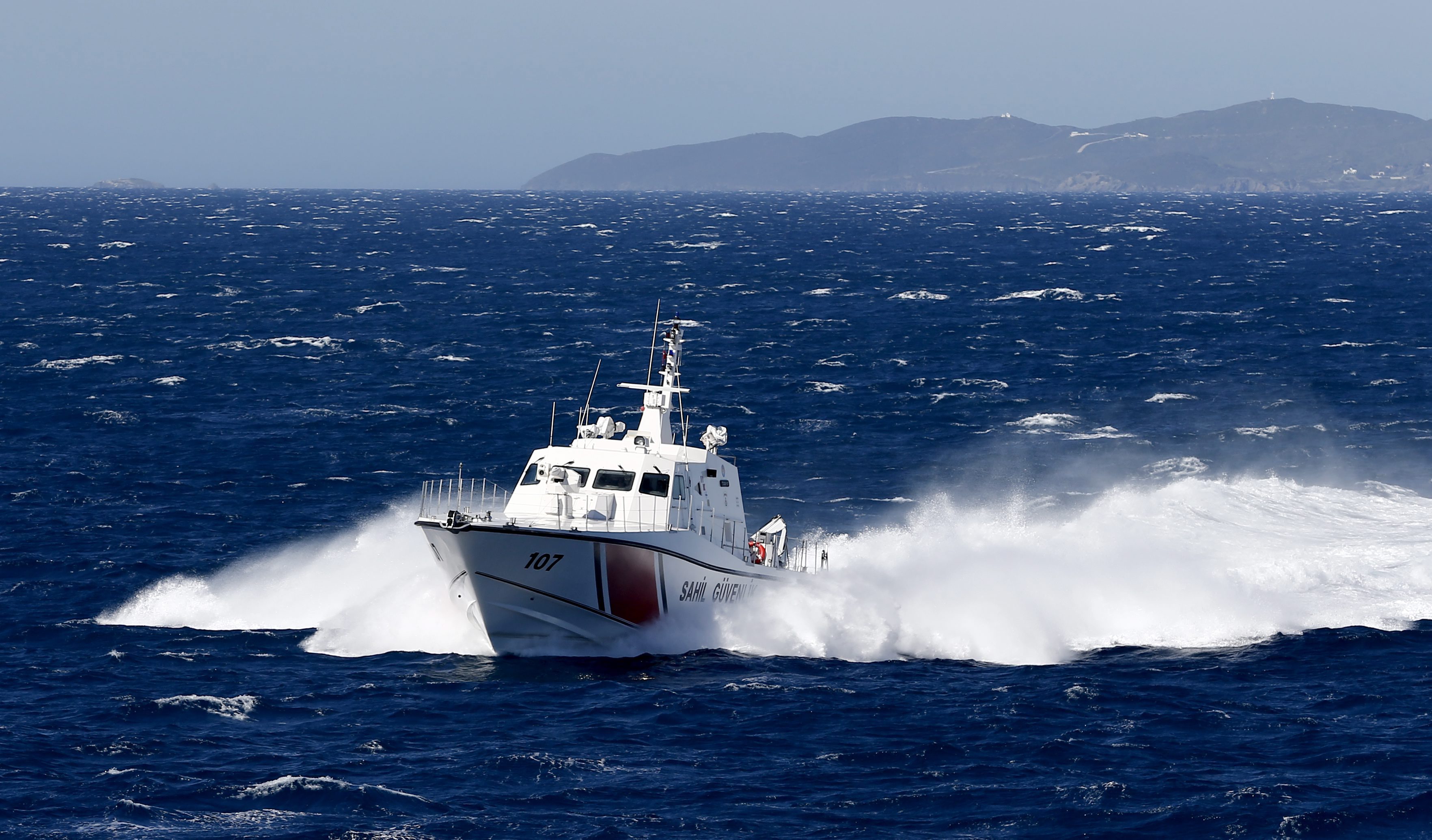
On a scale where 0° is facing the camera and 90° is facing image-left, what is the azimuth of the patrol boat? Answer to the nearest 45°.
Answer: approximately 45°

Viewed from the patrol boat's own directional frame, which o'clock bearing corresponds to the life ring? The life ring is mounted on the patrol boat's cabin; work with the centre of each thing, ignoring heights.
The life ring is roughly at 6 o'clock from the patrol boat.
